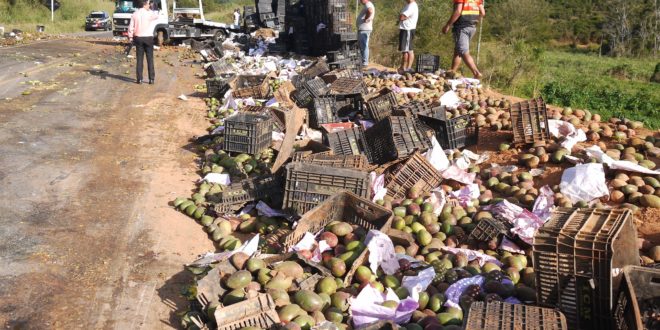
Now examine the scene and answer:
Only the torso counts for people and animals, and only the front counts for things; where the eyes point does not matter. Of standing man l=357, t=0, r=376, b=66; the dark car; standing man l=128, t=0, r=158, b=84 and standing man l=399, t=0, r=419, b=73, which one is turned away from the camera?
standing man l=128, t=0, r=158, b=84

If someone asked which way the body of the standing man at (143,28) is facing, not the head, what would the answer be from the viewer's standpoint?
away from the camera

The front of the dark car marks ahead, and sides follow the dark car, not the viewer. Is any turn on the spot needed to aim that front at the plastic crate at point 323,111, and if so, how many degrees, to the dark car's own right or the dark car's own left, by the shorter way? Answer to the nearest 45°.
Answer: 0° — it already faces it

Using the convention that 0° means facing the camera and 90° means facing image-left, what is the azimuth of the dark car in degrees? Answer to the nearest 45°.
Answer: approximately 0°

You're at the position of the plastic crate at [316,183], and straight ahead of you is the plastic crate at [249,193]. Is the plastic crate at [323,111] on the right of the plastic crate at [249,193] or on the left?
right
